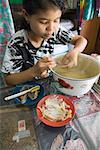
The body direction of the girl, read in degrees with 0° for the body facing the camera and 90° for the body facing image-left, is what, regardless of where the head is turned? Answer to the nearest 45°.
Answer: approximately 315°
